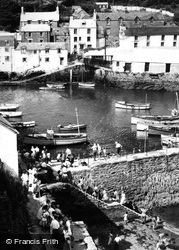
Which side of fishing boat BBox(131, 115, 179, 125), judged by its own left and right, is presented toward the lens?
left

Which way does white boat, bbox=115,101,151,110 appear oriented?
to the viewer's left

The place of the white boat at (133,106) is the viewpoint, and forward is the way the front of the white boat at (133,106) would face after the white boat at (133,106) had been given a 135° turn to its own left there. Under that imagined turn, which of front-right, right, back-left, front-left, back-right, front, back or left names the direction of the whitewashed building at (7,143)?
front-right

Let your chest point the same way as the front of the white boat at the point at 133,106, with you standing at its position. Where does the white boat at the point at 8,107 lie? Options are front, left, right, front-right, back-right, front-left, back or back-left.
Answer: front

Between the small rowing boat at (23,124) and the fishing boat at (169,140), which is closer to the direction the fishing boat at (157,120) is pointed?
the small rowing boat

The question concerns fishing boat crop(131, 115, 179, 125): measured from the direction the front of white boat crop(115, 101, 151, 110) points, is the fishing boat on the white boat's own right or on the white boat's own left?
on the white boat's own left

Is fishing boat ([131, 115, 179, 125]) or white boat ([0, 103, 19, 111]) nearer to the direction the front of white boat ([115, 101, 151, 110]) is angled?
the white boat
